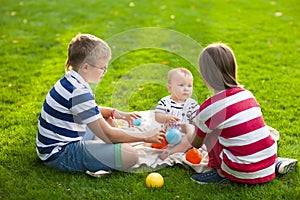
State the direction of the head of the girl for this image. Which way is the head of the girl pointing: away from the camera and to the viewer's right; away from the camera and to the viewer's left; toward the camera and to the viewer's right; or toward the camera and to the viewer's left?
away from the camera and to the viewer's left

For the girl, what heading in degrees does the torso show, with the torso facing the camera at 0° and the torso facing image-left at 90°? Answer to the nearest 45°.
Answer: approximately 135°
